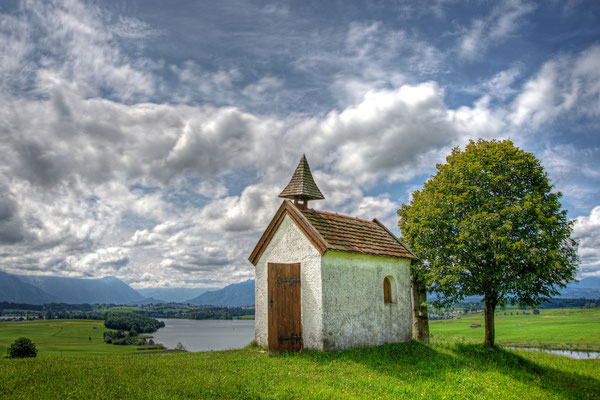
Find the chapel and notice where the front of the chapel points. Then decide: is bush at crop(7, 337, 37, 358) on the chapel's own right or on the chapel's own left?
on the chapel's own right

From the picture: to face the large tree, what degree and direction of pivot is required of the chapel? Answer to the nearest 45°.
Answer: approximately 135° to its left

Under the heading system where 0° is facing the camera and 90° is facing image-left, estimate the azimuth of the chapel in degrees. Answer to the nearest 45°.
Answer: approximately 45°

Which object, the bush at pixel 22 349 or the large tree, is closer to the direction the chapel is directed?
the bush
